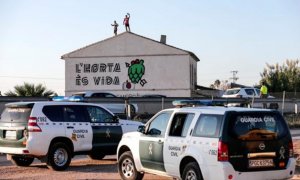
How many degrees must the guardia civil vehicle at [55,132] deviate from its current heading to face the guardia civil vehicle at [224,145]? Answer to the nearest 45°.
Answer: approximately 90° to its right

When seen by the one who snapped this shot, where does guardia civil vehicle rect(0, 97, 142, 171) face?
facing away from the viewer and to the right of the viewer

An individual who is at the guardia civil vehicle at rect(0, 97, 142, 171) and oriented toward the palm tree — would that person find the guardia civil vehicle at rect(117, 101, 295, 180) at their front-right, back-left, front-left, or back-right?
back-right

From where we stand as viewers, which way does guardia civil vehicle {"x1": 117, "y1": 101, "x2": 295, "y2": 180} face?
facing away from the viewer and to the left of the viewer

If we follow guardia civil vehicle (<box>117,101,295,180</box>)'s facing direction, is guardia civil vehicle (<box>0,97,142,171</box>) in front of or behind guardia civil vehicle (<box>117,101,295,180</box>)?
in front

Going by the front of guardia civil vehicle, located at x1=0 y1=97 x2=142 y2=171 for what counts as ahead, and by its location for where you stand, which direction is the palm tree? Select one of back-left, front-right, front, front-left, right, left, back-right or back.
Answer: front-left

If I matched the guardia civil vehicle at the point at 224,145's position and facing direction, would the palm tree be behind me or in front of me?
in front

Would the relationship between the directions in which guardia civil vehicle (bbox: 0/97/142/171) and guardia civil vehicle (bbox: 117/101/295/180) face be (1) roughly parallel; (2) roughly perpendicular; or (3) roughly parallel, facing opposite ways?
roughly perpendicular
